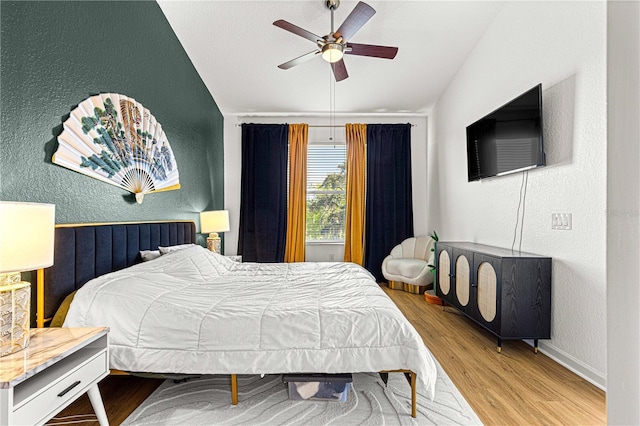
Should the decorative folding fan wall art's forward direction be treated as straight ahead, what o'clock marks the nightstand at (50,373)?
The nightstand is roughly at 2 o'clock from the decorative folding fan wall art.

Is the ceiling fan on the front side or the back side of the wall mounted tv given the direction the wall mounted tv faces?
on the front side

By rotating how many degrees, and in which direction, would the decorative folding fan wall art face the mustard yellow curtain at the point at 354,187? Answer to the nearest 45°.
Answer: approximately 90° to its left

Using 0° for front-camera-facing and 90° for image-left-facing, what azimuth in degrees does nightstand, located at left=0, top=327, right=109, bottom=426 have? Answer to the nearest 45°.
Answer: approximately 315°

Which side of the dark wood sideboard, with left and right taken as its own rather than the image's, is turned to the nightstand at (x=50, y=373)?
front

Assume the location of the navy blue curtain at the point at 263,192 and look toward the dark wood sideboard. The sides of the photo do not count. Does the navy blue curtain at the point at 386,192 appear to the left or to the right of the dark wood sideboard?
left

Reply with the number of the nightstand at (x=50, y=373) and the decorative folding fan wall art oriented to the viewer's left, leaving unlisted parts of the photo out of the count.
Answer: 0

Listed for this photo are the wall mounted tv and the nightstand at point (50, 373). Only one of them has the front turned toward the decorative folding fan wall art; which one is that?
the wall mounted tv

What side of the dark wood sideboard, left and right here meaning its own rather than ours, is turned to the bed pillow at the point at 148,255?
front

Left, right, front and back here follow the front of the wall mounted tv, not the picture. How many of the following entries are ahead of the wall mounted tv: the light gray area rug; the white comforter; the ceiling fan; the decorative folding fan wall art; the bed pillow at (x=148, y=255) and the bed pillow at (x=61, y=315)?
6

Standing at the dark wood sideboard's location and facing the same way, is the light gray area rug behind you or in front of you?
in front

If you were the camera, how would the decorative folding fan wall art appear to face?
facing the viewer and to the right of the viewer

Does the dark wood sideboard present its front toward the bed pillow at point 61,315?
yes

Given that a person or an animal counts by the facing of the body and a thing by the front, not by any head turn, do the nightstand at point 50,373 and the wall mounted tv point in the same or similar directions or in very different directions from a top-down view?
very different directions

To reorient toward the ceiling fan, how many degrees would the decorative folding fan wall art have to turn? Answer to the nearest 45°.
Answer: approximately 45° to its left

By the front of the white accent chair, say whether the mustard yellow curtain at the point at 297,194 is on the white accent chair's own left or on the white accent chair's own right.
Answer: on the white accent chair's own right

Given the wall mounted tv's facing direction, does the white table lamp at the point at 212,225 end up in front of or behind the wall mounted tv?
in front

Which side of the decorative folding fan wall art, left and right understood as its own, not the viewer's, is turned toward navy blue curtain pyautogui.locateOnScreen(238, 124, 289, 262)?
left
